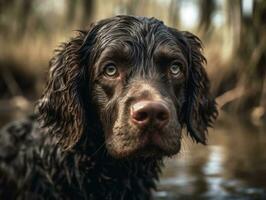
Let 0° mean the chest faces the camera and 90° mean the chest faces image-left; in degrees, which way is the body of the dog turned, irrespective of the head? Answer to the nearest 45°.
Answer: approximately 315°
